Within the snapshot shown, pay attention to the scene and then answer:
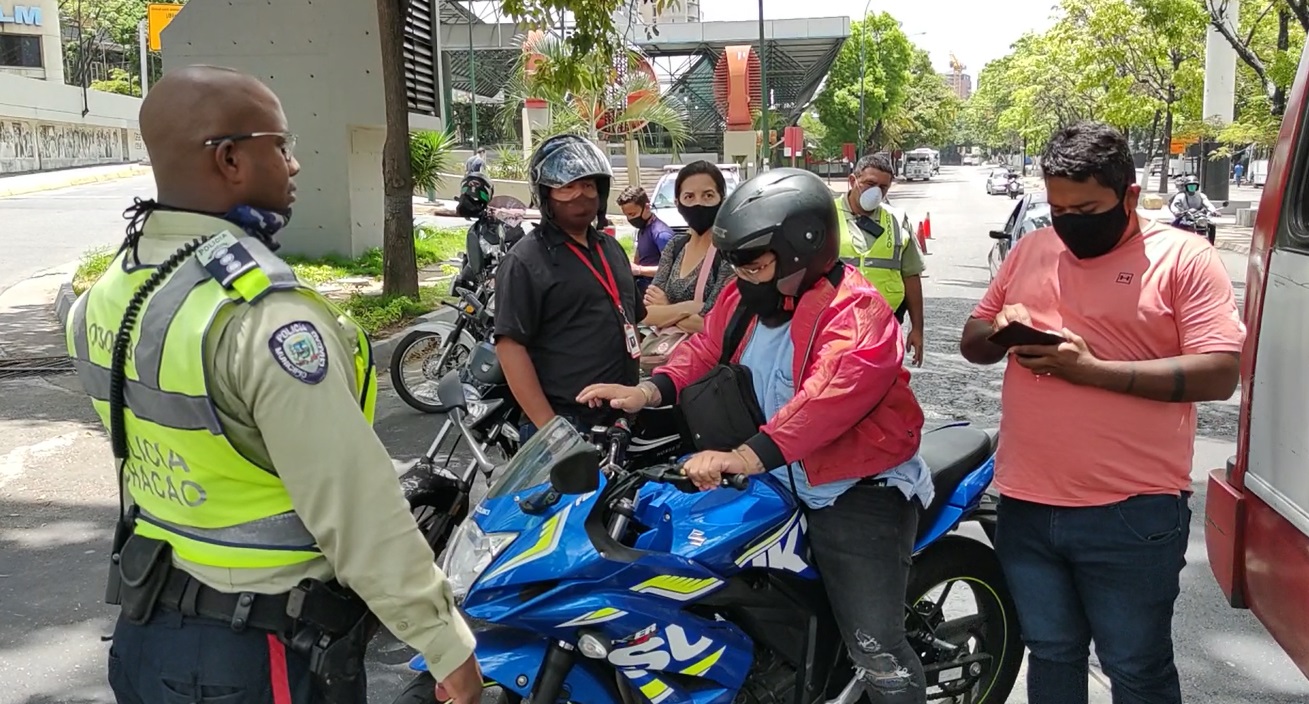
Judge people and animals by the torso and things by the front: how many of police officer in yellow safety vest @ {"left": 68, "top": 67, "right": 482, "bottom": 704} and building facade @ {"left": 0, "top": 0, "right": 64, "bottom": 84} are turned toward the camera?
1

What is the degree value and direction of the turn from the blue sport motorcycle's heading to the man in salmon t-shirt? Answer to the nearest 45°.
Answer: approximately 135° to its left

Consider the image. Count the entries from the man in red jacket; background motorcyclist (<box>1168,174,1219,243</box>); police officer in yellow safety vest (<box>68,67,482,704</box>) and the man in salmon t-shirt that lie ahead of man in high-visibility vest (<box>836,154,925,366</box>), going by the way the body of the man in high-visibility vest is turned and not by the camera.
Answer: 3

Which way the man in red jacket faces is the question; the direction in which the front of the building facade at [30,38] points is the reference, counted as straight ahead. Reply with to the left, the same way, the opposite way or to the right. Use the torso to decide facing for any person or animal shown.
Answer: to the right

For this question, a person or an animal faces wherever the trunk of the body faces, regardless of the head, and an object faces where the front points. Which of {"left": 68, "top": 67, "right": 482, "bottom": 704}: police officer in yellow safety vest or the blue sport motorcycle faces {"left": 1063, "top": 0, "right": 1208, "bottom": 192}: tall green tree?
the police officer in yellow safety vest

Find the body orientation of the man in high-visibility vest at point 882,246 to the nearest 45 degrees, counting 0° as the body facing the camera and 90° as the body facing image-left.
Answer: approximately 0°

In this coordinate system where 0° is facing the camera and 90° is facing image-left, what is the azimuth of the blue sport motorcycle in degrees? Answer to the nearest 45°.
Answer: approximately 45°

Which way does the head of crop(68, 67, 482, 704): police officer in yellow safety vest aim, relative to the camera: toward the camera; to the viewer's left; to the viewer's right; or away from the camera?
to the viewer's right

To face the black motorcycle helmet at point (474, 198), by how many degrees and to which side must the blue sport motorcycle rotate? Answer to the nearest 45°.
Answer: approximately 135° to its right

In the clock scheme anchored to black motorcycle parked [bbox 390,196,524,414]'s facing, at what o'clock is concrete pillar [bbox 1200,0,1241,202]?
The concrete pillar is roughly at 6 o'clock from the black motorcycle parked.

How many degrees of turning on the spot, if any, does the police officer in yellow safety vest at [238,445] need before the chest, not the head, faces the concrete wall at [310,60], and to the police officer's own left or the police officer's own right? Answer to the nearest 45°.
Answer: approximately 45° to the police officer's own left

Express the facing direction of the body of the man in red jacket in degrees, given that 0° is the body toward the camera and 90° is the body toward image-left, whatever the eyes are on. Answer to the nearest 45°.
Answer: approximately 45°

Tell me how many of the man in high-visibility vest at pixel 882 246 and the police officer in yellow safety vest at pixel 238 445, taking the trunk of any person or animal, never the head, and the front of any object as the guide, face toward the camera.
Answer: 1
